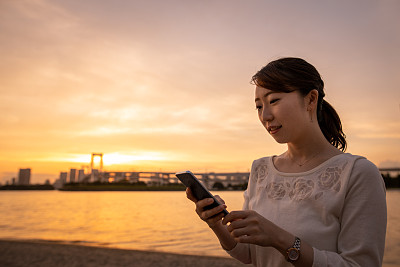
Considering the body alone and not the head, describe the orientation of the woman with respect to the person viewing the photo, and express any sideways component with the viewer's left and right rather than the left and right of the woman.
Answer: facing the viewer and to the left of the viewer
